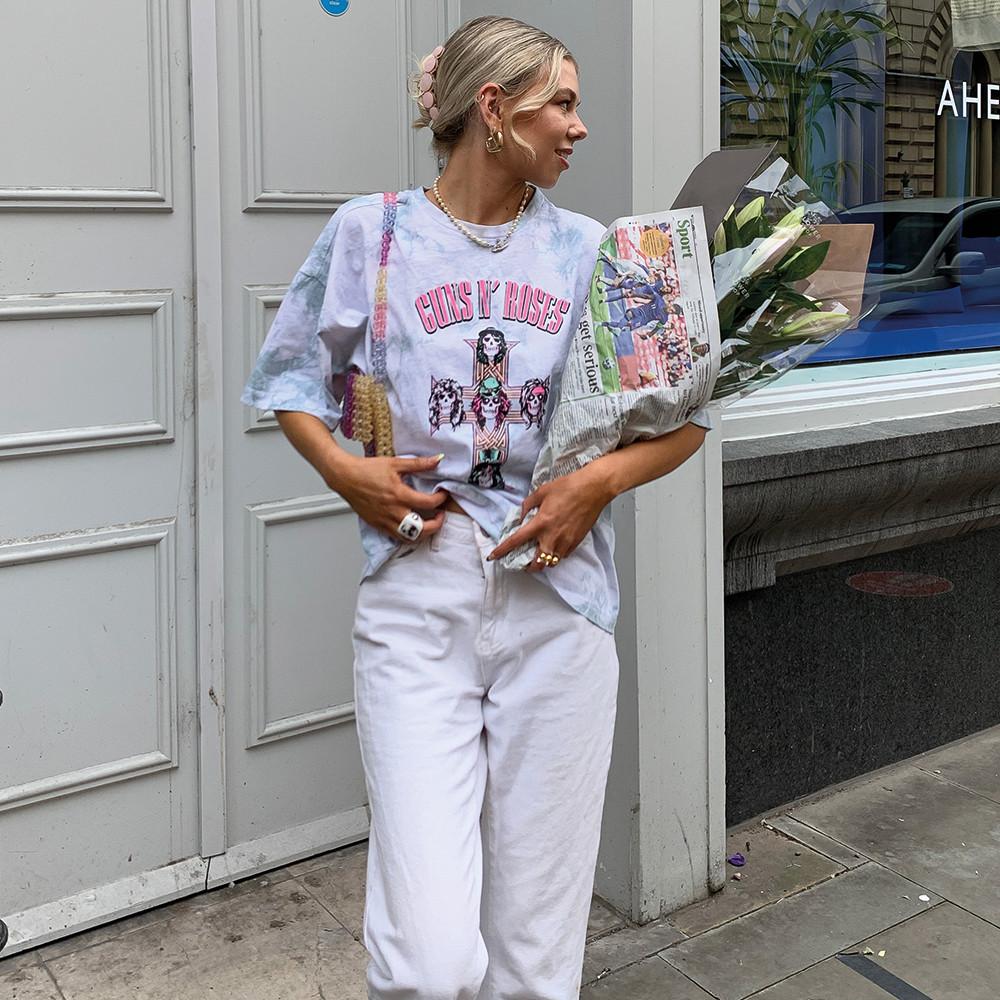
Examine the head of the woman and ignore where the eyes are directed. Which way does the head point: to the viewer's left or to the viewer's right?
to the viewer's right

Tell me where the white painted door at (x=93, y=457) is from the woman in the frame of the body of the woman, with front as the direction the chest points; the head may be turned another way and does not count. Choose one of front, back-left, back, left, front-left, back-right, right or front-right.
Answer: back-right

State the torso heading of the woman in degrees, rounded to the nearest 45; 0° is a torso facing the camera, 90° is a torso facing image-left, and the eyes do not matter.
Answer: approximately 0°
